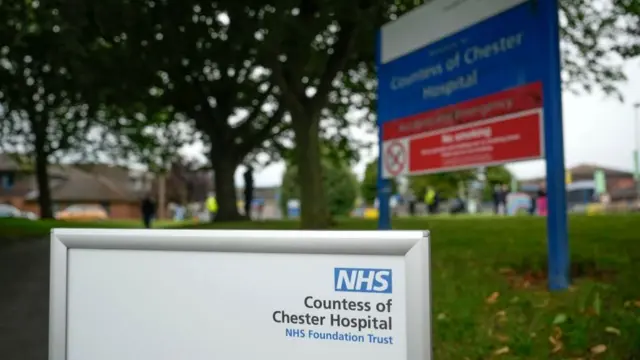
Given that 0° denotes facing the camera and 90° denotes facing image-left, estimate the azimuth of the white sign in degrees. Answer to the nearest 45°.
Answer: approximately 0°

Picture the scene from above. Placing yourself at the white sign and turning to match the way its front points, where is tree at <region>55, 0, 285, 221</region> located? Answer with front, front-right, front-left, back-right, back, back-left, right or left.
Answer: back

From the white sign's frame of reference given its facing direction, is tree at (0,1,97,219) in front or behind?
behind

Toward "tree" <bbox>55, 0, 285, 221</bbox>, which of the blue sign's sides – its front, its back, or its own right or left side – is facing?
right

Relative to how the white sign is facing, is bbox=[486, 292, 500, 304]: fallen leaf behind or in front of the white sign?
behind

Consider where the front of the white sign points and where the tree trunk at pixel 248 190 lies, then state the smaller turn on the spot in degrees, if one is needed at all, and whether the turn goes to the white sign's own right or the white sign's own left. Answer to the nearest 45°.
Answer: approximately 180°

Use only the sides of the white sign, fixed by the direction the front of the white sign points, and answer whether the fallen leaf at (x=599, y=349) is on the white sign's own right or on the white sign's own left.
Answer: on the white sign's own left

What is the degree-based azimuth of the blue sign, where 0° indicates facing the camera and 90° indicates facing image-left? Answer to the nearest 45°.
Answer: approximately 45°
